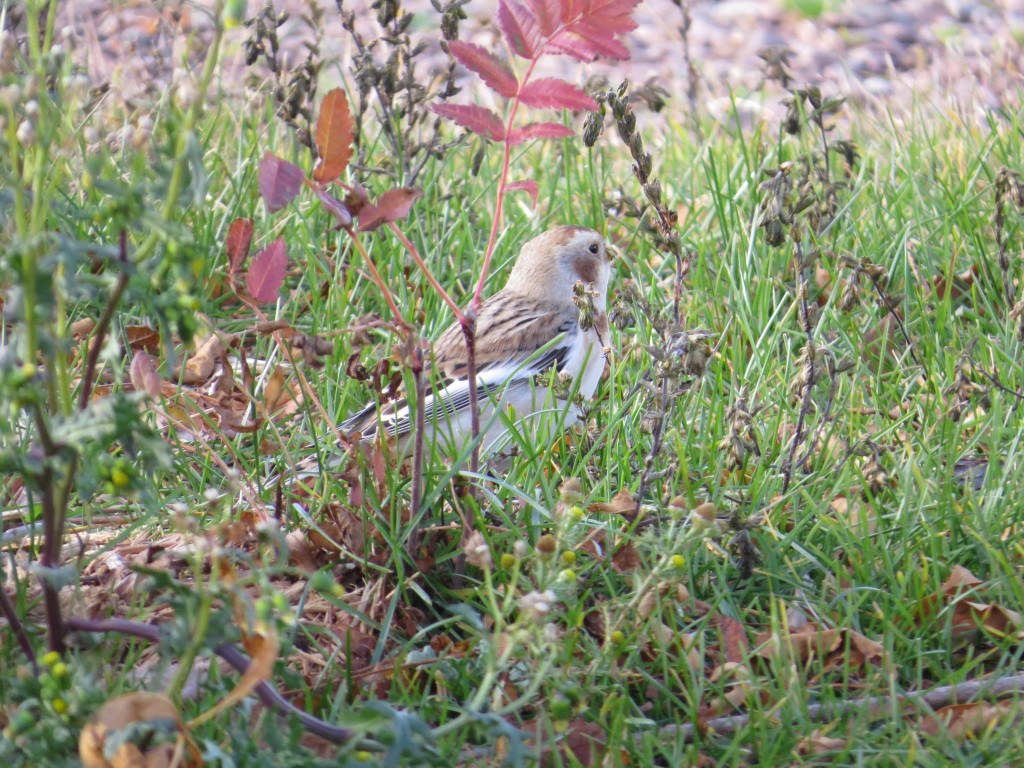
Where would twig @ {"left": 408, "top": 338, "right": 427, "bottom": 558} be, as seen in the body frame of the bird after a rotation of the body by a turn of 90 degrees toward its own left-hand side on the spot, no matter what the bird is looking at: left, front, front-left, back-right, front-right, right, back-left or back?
back

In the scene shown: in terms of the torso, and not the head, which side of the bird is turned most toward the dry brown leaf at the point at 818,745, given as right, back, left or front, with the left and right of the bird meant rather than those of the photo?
right

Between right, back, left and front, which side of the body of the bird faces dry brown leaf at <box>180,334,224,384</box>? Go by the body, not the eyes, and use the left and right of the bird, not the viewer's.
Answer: back

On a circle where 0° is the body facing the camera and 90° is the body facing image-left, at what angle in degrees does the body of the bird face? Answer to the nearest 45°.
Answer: approximately 270°

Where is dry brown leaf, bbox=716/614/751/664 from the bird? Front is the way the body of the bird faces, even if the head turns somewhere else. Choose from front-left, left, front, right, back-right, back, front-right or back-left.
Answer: right

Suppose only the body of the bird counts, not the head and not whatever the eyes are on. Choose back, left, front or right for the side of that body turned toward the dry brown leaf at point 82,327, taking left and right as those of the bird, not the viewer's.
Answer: back

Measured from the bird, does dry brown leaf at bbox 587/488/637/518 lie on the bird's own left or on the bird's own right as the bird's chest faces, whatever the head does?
on the bird's own right

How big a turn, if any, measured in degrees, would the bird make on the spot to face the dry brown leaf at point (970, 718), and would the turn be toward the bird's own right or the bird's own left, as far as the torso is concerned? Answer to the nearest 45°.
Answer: approximately 90° to the bird's own right
